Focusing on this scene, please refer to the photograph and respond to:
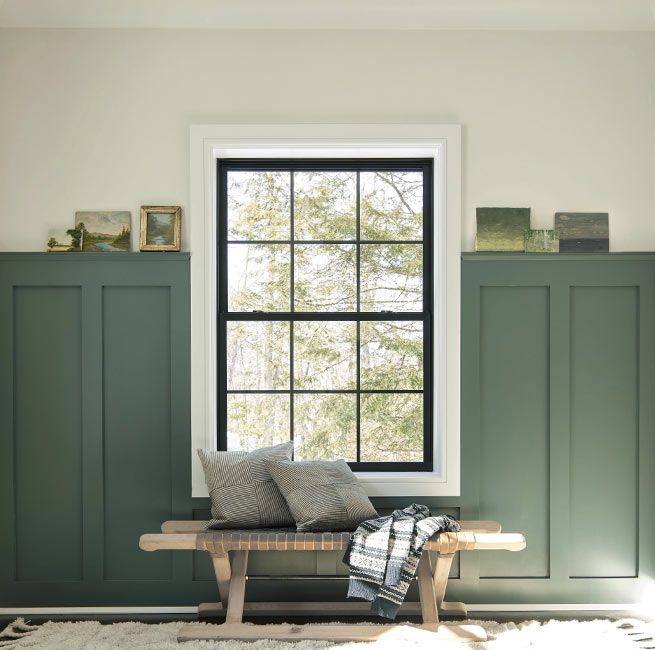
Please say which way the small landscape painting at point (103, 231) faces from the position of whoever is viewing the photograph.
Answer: facing the viewer

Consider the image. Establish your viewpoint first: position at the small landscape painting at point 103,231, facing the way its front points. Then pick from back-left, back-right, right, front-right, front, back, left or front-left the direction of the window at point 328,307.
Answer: left

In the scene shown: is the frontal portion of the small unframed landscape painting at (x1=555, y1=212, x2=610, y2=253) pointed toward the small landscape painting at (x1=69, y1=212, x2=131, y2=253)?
no

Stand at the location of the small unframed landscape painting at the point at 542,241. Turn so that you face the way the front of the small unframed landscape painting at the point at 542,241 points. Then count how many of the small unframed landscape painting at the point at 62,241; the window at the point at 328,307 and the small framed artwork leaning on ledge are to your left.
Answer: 0

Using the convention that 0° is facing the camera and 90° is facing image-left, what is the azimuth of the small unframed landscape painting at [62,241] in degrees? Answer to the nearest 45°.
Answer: approximately 0°

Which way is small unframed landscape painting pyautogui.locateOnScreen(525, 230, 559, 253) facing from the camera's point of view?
toward the camera

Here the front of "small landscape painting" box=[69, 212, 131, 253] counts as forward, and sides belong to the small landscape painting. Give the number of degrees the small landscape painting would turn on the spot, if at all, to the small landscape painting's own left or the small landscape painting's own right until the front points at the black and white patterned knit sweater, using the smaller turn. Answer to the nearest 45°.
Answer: approximately 45° to the small landscape painting's own left

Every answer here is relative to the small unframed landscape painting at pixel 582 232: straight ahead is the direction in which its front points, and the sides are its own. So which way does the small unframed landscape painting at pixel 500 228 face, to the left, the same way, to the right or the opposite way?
the same way

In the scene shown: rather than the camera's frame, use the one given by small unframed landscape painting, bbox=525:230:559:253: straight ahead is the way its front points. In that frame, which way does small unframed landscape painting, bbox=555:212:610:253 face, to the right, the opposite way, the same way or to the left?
the same way

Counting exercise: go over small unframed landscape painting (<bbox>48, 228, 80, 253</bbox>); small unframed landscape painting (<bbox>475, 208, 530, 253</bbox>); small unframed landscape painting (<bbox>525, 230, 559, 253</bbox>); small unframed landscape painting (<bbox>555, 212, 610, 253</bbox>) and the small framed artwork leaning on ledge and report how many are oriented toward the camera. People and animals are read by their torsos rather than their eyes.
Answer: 5

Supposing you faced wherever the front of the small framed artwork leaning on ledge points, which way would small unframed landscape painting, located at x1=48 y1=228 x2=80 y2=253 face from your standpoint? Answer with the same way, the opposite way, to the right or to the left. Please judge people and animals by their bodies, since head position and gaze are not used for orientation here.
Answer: the same way

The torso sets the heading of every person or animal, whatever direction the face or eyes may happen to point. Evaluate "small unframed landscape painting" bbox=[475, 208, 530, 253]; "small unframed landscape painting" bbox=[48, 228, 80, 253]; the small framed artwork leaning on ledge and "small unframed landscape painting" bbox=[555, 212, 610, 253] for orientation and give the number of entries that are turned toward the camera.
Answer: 4

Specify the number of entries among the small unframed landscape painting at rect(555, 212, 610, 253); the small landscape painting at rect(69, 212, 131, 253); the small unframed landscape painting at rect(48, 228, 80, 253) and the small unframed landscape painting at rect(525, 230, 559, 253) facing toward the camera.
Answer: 4

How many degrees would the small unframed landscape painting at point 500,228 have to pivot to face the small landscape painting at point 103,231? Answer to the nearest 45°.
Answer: approximately 90° to its right

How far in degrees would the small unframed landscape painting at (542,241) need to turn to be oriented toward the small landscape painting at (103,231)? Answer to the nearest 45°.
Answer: approximately 90° to its right

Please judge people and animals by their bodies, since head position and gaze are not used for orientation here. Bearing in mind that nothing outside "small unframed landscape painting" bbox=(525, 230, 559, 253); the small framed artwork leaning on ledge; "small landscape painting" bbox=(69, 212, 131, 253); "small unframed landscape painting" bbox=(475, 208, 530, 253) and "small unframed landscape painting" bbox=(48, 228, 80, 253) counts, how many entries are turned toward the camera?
5

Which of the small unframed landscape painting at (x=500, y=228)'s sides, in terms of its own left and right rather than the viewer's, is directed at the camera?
front
